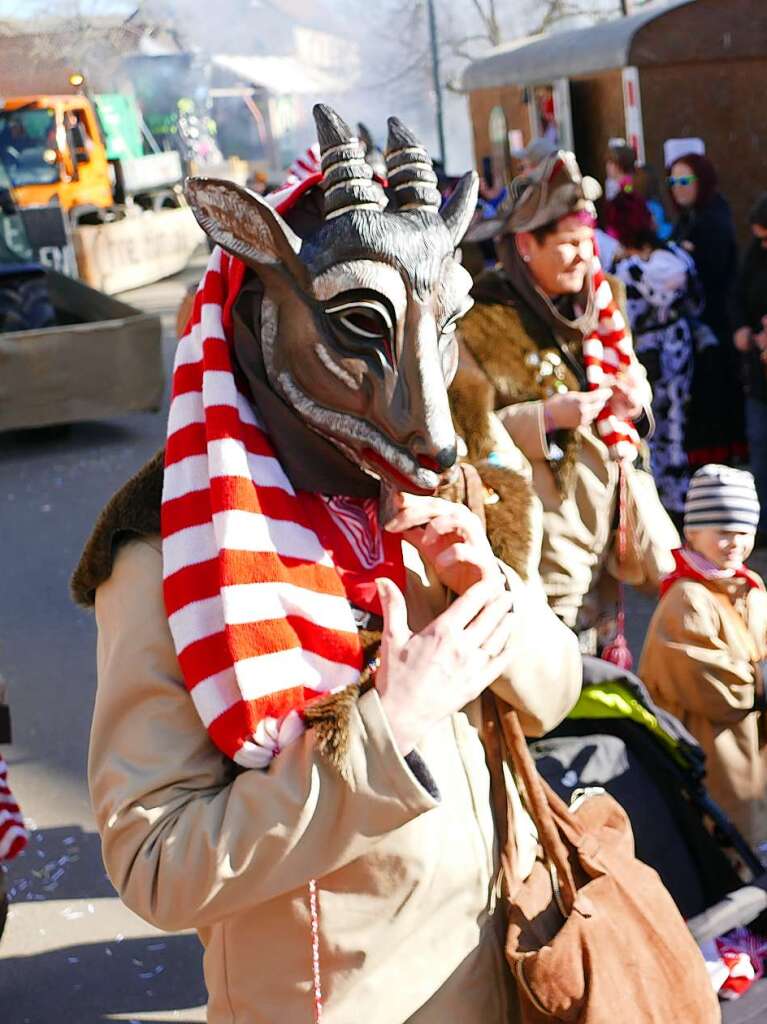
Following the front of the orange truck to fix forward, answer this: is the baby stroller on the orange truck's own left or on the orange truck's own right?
on the orange truck's own left

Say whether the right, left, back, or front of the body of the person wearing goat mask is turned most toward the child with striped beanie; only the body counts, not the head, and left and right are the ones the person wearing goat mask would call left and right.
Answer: left

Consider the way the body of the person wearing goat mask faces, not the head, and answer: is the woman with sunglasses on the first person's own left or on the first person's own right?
on the first person's own left

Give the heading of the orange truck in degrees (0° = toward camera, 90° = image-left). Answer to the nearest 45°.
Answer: approximately 45°

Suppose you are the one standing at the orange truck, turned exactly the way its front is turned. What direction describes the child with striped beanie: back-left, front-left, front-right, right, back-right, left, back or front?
front-left

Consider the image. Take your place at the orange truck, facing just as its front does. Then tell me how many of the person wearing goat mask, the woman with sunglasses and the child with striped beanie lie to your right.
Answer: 0

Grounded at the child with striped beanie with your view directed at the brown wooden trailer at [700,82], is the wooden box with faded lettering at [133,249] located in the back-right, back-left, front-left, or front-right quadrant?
front-left

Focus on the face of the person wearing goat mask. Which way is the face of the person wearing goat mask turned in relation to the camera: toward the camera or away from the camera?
toward the camera

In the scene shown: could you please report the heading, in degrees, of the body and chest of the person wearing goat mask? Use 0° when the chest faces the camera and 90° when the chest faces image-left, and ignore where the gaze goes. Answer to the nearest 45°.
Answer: approximately 315°

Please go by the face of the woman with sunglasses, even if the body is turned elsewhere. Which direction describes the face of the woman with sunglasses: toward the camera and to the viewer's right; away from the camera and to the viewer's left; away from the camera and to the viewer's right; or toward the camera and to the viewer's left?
toward the camera and to the viewer's left

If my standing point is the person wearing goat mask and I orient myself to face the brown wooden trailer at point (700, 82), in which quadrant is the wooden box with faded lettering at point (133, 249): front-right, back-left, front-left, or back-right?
front-left

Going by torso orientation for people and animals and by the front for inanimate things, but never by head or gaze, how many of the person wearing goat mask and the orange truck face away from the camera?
0

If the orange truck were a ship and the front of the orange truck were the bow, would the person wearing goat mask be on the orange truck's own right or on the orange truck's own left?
on the orange truck's own left
